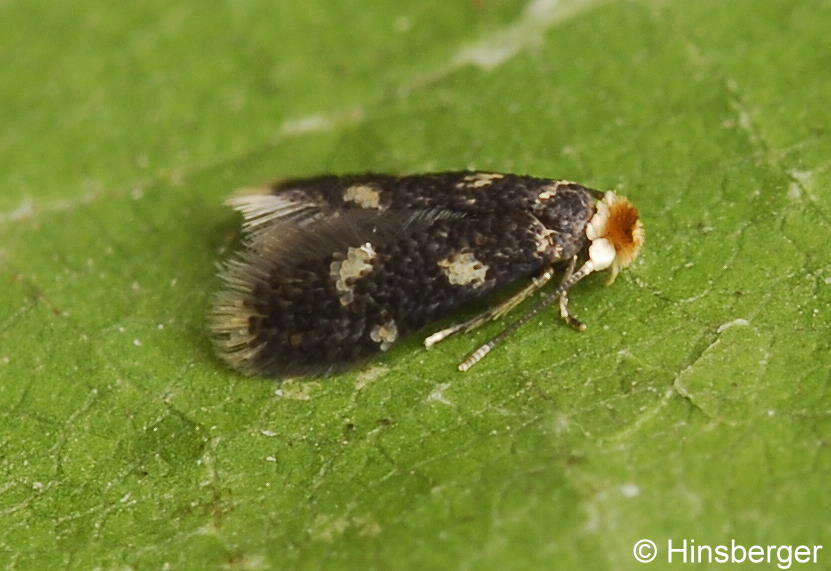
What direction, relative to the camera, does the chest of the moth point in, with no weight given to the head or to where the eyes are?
to the viewer's right
